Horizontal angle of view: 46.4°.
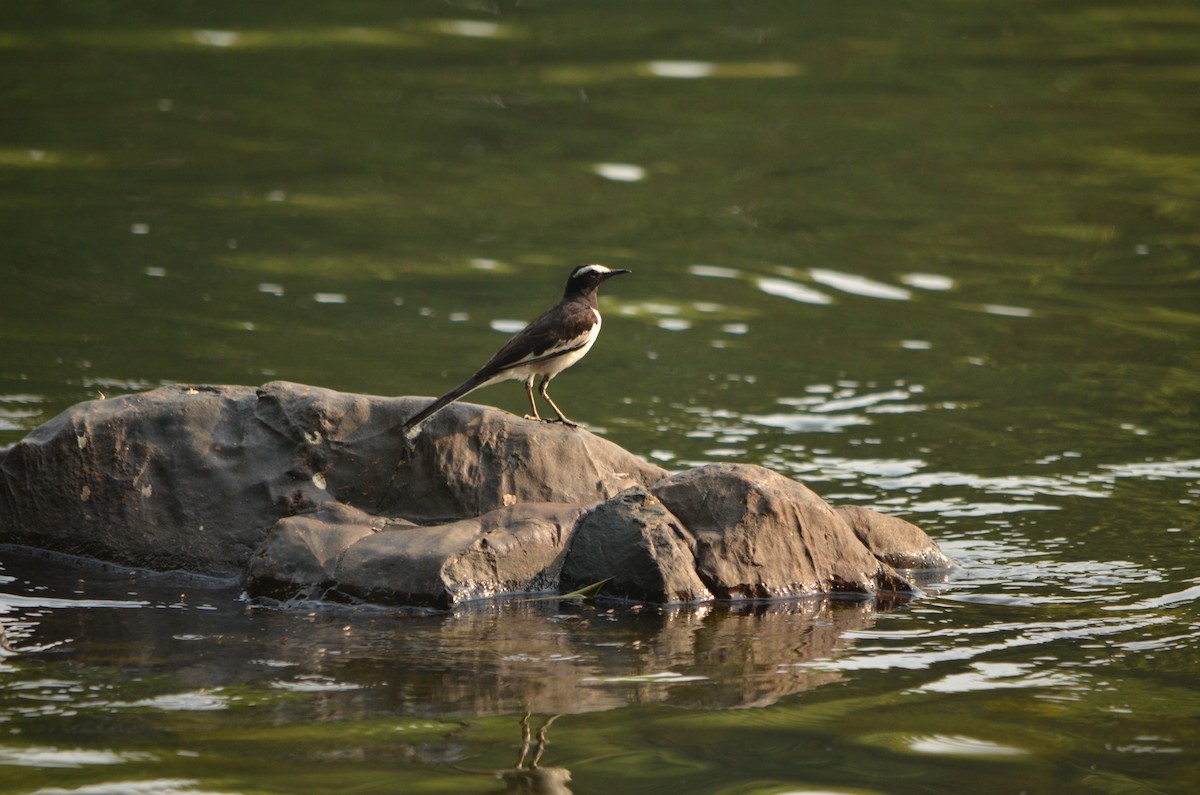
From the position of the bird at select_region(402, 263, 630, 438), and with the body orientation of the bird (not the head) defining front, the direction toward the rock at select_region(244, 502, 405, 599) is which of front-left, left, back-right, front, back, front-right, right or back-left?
back-right

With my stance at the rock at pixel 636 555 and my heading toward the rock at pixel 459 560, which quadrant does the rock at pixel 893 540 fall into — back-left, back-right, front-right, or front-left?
back-right

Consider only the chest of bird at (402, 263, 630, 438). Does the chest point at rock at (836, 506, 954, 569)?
yes

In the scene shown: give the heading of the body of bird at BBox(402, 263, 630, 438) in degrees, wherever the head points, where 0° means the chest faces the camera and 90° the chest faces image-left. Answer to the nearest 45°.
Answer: approximately 270°
